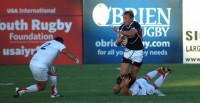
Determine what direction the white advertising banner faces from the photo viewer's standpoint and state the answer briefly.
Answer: facing the viewer

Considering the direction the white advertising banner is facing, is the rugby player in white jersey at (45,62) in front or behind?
in front
